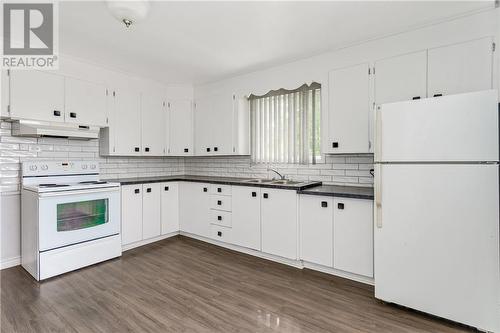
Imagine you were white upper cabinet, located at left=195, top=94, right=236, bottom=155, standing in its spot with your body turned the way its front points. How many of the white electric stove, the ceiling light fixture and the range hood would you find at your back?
0

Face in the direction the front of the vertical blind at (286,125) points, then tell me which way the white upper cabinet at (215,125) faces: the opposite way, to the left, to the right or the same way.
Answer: the same way

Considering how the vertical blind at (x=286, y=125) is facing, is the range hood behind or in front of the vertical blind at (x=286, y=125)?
in front

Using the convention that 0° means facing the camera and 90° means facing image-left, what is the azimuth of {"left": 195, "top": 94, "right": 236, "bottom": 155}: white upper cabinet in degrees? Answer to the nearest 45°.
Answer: approximately 45°

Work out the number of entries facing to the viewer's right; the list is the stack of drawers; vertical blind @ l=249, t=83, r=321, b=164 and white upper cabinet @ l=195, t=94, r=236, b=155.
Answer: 0

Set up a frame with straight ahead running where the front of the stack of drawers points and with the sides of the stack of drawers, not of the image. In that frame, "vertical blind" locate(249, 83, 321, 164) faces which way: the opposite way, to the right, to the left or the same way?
the same way

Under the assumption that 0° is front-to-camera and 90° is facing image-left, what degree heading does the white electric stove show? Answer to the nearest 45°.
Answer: approximately 315°

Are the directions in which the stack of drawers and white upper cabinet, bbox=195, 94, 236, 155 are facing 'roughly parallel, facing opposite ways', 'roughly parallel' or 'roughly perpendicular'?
roughly parallel

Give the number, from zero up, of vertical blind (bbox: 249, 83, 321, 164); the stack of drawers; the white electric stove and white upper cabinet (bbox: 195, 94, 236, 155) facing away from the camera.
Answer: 0

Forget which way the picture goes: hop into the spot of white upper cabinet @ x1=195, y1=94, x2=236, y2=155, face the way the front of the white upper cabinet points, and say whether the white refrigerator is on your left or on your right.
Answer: on your left

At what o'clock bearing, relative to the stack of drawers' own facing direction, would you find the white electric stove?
The white electric stove is roughly at 1 o'clock from the stack of drawers.

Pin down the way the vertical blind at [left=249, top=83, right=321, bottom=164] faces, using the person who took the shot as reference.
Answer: facing the viewer and to the left of the viewer

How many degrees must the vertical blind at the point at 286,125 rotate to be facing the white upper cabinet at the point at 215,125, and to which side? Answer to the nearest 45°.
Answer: approximately 45° to its right
